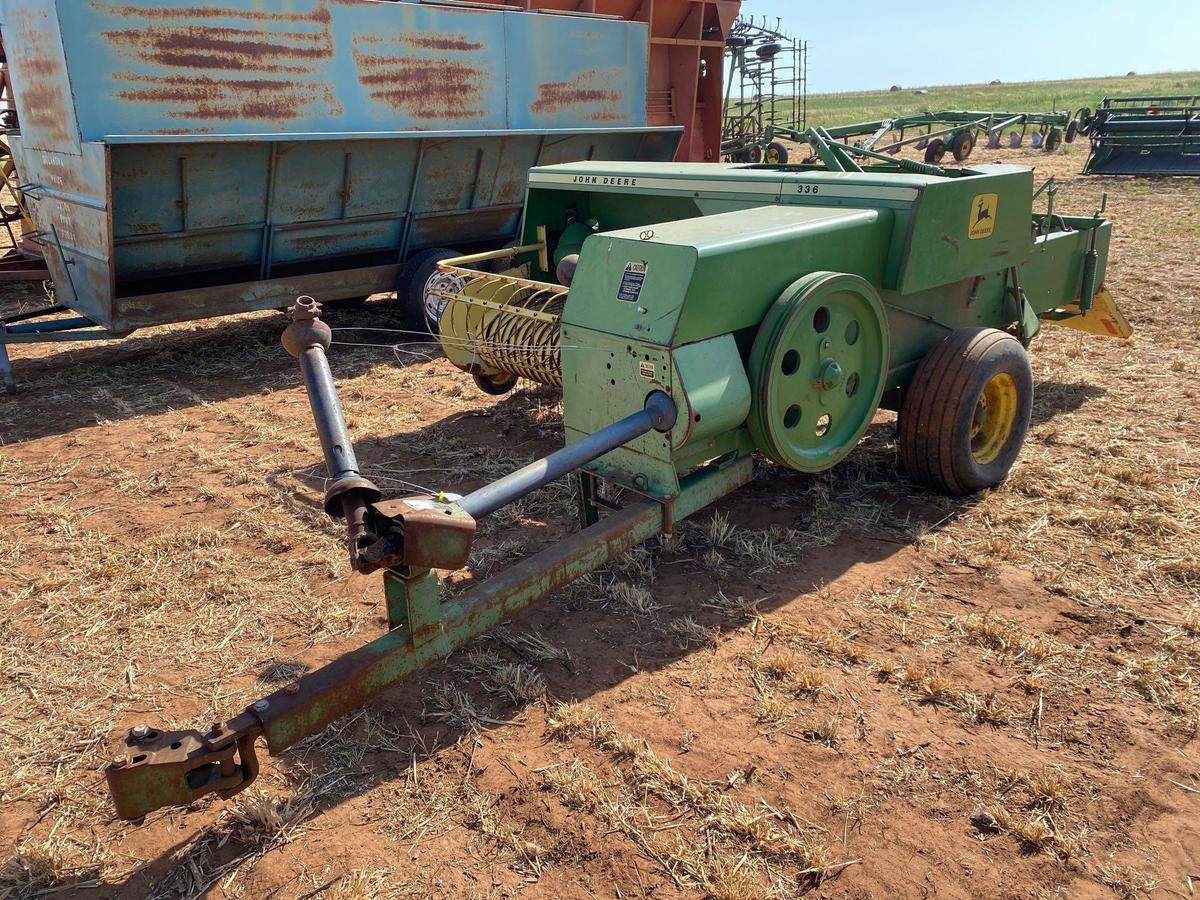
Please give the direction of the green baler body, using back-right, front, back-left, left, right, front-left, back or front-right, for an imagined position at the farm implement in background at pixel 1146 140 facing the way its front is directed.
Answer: front

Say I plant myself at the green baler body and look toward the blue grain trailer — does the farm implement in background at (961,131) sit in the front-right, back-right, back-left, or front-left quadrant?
front-right

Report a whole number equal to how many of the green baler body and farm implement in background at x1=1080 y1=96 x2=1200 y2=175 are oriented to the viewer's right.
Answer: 0

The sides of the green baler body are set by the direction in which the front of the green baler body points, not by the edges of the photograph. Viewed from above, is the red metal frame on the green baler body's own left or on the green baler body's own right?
on the green baler body's own right

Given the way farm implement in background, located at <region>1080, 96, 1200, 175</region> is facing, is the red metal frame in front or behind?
in front

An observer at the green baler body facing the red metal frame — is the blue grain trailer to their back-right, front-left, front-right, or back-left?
front-left

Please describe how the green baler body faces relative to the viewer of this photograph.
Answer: facing the viewer and to the left of the viewer

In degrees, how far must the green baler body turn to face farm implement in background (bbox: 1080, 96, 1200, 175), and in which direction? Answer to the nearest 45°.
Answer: approximately 135° to its right

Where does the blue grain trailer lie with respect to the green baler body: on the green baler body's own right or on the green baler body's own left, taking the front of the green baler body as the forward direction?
on the green baler body's own right

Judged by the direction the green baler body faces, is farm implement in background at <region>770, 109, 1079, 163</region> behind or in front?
behind

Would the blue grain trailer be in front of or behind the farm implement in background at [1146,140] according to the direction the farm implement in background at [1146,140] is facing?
in front
